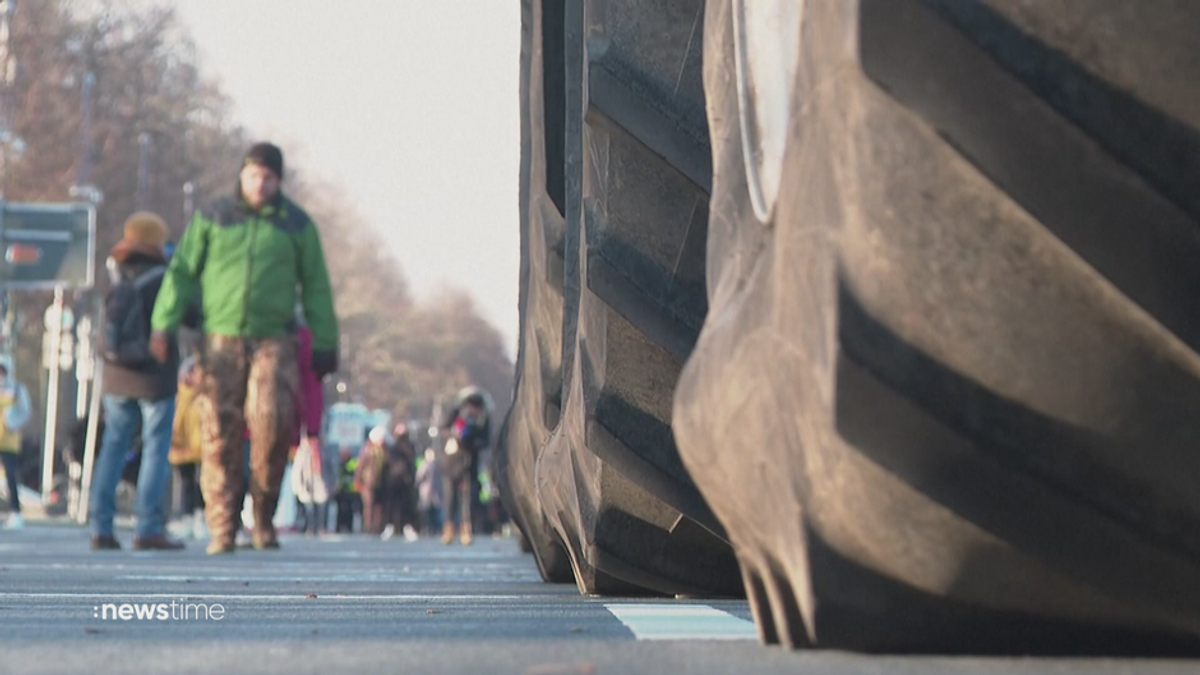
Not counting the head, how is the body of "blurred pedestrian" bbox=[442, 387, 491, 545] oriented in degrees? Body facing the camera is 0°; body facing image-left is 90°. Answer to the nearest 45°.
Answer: approximately 0°

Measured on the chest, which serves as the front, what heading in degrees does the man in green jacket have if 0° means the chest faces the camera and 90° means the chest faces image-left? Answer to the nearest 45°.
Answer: approximately 0°
